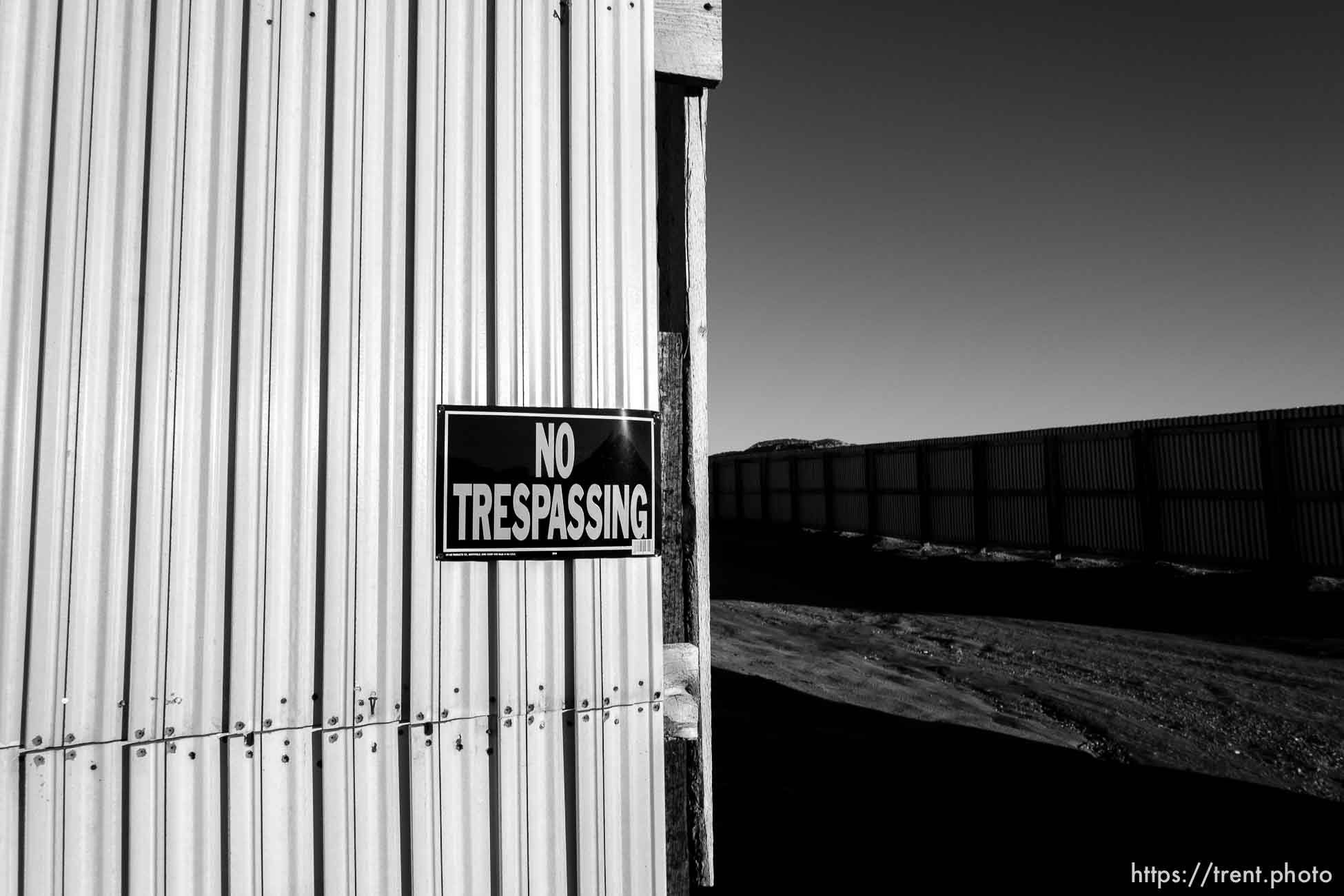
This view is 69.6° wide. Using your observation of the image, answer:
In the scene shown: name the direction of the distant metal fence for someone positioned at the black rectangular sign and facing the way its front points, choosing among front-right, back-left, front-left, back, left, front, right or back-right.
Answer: back-left

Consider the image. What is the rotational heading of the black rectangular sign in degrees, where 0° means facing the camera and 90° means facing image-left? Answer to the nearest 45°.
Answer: approximately 0°
